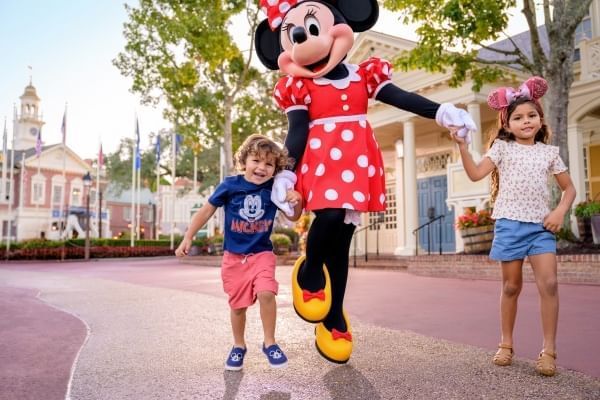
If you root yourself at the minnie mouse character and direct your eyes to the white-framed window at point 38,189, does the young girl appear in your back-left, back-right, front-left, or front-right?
back-right

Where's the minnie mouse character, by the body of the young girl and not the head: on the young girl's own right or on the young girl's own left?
on the young girl's own right

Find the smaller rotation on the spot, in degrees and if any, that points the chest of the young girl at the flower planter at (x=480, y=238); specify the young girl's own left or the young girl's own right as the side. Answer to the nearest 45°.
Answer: approximately 180°

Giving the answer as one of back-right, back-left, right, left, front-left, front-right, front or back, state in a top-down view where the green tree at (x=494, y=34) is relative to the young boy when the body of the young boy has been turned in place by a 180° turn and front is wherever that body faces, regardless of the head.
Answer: front-right

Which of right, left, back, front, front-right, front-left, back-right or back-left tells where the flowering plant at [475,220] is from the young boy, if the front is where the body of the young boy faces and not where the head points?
back-left

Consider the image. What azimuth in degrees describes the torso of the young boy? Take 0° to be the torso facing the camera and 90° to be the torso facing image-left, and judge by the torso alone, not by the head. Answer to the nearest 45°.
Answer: approximately 0°
